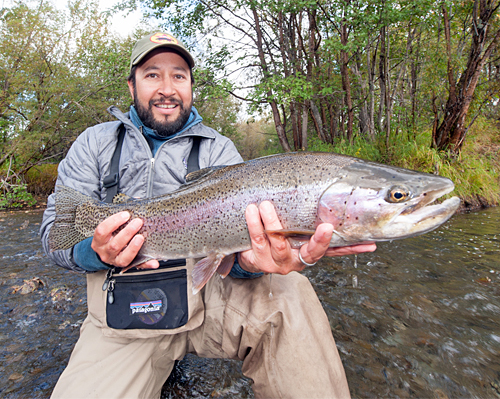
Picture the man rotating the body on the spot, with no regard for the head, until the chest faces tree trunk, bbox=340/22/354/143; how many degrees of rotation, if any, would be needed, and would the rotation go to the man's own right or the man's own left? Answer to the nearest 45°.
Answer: approximately 135° to the man's own left

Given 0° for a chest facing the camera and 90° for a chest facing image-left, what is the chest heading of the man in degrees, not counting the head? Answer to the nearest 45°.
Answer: approximately 0°

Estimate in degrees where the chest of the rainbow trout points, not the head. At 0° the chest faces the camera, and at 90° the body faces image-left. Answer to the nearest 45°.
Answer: approximately 270°

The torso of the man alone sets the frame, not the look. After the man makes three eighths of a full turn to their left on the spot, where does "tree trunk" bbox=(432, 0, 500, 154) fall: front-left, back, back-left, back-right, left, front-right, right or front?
front
